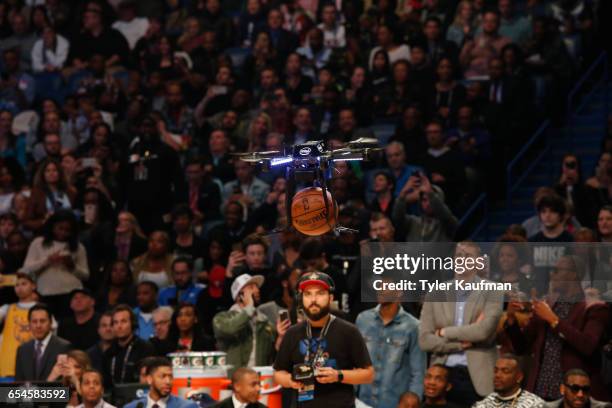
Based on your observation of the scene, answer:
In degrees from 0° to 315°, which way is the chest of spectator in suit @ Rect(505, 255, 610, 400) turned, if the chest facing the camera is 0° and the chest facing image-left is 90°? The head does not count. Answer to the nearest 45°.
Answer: approximately 45°

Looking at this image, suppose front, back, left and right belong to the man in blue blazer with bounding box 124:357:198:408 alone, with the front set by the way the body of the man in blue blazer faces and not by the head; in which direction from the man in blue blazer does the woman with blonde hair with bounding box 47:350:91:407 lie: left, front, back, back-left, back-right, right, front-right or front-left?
back-right

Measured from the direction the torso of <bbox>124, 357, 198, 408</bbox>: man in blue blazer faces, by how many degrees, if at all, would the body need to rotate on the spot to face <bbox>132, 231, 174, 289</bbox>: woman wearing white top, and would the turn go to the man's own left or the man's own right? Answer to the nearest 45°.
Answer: approximately 180°

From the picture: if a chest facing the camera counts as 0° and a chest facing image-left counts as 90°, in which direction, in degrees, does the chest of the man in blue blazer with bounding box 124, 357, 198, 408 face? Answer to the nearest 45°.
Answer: approximately 0°

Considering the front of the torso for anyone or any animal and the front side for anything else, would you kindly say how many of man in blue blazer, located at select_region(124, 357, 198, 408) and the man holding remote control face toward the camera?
2

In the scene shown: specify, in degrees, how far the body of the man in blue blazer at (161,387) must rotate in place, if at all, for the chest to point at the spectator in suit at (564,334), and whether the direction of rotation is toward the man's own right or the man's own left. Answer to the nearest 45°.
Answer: approximately 90° to the man's own left
